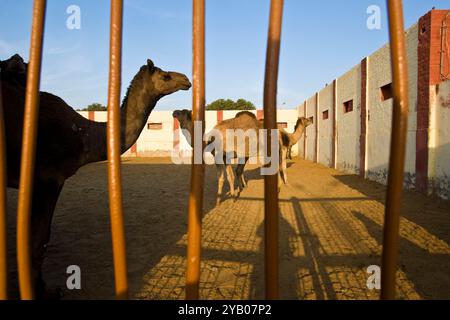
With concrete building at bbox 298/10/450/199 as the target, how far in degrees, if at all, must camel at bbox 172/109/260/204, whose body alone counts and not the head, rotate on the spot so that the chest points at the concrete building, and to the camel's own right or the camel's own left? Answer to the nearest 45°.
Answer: approximately 135° to the camel's own left

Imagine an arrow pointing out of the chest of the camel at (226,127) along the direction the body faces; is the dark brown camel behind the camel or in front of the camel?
in front

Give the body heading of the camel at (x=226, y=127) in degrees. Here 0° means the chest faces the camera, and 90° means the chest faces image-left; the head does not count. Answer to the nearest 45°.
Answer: approximately 45°

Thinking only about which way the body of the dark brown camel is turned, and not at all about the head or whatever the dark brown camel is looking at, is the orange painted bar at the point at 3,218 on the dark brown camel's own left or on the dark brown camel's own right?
on the dark brown camel's own right

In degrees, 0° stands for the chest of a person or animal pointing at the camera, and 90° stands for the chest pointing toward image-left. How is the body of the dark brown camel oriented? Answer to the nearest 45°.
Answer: approximately 270°

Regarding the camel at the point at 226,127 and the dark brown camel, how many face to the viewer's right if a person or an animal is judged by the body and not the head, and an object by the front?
1

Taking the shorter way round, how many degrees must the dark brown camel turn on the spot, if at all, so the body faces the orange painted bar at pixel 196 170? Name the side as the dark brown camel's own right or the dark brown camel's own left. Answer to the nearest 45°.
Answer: approximately 90° to the dark brown camel's own right

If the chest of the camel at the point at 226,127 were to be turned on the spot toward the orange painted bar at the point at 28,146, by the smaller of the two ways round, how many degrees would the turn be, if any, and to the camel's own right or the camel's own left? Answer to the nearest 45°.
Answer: approximately 45° to the camel's own left
